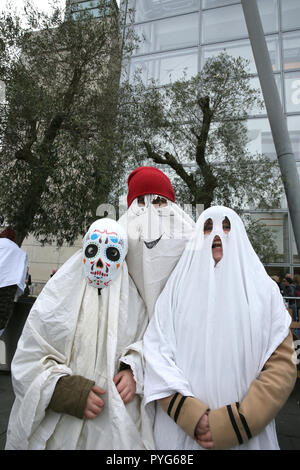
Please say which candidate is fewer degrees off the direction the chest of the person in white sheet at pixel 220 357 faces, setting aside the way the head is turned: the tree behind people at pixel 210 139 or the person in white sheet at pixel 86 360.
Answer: the person in white sheet

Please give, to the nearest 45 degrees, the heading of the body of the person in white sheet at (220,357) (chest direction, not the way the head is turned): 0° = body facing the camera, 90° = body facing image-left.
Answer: approximately 0°

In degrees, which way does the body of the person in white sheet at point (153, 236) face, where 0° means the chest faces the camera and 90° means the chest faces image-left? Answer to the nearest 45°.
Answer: approximately 0°

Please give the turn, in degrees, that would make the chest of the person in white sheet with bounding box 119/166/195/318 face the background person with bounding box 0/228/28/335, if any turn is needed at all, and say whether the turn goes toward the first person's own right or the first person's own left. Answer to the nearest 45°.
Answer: approximately 135° to the first person's own right

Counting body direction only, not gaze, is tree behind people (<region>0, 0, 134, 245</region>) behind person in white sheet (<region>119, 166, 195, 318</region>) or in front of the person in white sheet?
behind

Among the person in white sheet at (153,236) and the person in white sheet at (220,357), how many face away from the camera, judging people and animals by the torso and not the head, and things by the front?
0
